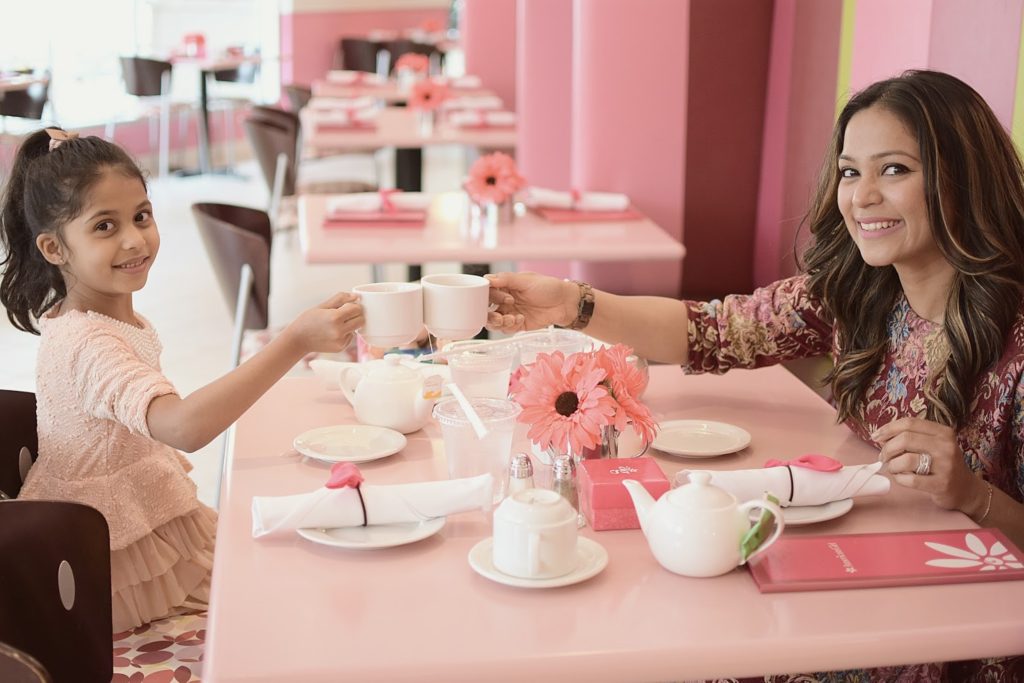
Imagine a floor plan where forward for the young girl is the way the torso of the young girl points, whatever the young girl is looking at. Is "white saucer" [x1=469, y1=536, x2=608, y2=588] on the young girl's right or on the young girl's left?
on the young girl's right

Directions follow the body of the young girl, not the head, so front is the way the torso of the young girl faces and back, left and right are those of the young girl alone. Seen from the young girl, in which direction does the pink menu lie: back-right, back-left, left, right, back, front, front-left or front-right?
front-right

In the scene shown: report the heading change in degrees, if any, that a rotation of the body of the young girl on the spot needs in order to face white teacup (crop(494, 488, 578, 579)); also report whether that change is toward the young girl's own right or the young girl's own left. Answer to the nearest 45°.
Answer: approximately 45° to the young girl's own right

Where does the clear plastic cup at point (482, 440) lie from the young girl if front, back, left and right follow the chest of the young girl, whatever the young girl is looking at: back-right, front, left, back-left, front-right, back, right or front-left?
front-right

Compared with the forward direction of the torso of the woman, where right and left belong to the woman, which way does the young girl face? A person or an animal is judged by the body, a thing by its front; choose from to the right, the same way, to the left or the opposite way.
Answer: the opposite way

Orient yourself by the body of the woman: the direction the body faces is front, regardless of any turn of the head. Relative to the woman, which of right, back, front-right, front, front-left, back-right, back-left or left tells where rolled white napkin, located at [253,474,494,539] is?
front

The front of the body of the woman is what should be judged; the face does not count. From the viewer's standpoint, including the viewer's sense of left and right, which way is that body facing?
facing the viewer and to the left of the viewer

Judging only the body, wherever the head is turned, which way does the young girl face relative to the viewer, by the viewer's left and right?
facing to the right of the viewer

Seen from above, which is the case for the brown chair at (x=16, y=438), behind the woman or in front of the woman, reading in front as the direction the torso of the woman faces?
in front

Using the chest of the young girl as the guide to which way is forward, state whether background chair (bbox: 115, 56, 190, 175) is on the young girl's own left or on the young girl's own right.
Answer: on the young girl's own left

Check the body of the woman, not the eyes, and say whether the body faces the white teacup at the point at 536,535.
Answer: yes
